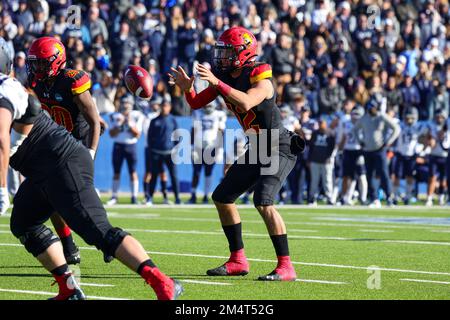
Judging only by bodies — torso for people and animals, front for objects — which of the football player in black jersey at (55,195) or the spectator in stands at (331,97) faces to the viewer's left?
the football player in black jersey

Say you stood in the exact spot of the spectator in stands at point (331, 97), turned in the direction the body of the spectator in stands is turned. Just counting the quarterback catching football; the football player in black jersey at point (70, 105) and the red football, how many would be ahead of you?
3

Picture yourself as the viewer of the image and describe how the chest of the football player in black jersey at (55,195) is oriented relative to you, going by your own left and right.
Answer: facing to the left of the viewer
